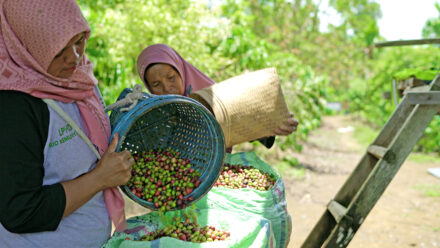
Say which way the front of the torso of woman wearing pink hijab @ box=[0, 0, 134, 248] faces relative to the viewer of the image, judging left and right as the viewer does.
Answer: facing the viewer and to the right of the viewer

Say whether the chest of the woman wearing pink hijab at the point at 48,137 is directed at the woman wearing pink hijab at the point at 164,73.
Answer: no

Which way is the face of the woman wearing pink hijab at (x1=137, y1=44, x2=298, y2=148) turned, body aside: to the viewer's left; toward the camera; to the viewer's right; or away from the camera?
toward the camera

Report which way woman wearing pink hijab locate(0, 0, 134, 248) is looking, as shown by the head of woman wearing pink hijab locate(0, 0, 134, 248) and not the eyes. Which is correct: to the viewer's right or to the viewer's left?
to the viewer's right
